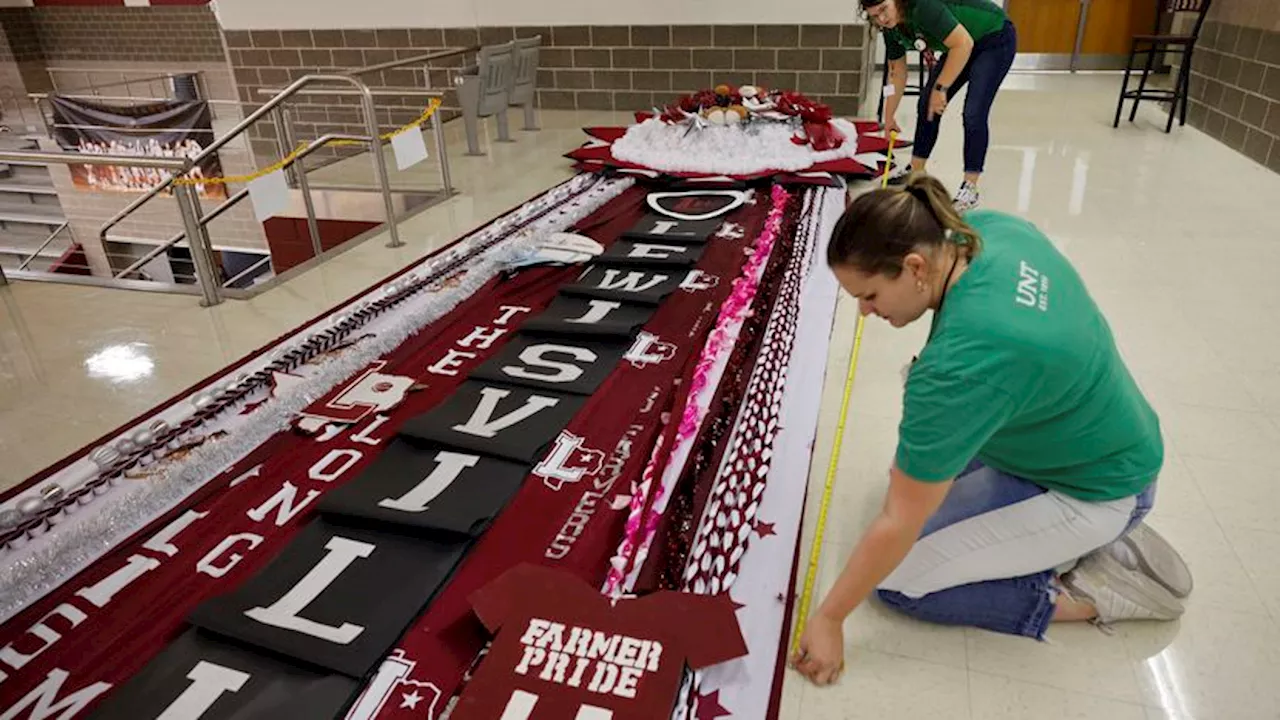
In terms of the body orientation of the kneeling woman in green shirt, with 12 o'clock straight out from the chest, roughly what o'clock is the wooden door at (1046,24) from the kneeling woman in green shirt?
The wooden door is roughly at 3 o'clock from the kneeling woman in green shirt.

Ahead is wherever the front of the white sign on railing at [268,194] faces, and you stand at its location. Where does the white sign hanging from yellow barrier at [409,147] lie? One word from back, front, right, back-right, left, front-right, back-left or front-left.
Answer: back-left

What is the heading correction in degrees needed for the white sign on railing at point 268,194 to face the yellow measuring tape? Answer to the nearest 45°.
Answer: approximately 45° to its left

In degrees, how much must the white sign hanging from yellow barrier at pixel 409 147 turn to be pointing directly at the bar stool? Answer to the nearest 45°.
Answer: approximately 90° to its left

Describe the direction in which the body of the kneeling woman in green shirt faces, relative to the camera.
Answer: to the viewer's left

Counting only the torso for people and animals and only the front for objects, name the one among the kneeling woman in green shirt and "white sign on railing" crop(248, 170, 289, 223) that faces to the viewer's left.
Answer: the kneeling woman in green shirt

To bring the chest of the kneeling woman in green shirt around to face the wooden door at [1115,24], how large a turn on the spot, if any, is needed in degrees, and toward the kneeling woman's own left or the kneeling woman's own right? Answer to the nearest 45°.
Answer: approximately 90° to the kneeling woman's own right

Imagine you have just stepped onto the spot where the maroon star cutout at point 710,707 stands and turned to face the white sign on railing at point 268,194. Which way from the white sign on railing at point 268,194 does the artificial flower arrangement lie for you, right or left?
right

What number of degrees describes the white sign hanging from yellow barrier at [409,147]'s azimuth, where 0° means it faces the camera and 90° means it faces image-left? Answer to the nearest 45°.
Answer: approximately 0°
